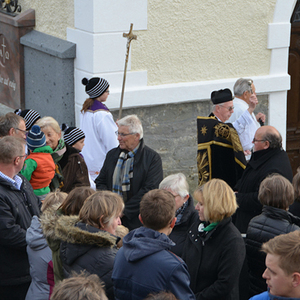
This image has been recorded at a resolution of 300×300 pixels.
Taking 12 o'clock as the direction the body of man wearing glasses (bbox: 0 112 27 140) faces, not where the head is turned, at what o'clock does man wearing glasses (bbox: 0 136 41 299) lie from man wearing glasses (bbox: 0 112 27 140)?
man wearing glasses (bbox: 0 136 41 299) is roughly at 3 o'clock from man wearing glasses (bbox: 0 112 27 140).

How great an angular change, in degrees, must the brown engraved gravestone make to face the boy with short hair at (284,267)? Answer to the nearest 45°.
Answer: approximately 45° to its left

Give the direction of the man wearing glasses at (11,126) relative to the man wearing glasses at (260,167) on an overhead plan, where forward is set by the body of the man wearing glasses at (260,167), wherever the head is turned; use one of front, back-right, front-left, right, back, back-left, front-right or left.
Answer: front

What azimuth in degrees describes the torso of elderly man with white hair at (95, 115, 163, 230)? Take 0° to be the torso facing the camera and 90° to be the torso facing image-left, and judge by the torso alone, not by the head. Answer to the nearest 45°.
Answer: approximately 45°

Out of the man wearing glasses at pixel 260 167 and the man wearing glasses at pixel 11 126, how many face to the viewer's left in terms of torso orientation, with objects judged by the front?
1

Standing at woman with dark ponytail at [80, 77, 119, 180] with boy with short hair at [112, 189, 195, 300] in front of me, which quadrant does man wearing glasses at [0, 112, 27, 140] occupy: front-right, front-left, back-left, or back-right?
front-right

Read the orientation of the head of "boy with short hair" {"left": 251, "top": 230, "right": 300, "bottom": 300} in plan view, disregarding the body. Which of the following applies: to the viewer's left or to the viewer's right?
to the viewer's left

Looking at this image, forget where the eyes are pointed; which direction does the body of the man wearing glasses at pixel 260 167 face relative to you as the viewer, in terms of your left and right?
facing to the left of the viewer

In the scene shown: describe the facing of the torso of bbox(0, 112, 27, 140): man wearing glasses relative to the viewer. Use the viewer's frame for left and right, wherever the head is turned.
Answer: facing to the right of the viewer
